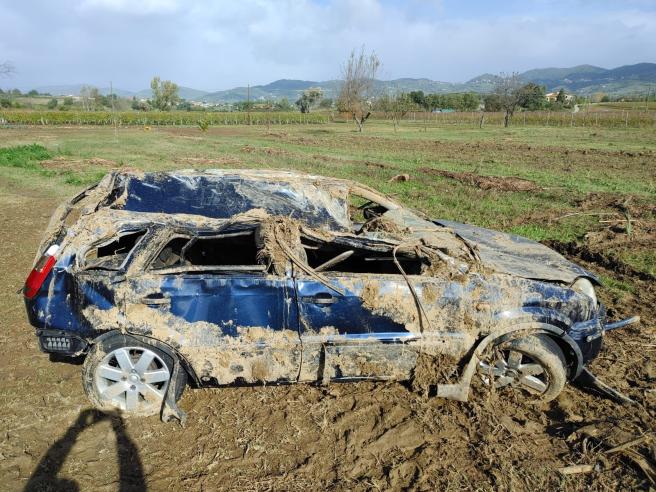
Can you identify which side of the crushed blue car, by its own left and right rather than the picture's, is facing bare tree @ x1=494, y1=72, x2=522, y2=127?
left

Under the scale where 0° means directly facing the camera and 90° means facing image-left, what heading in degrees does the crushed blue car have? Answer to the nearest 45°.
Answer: approximately 270°
